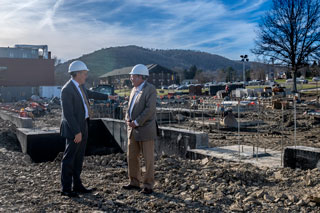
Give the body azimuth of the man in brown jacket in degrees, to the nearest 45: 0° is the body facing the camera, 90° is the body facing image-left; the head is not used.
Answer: approximately 45°

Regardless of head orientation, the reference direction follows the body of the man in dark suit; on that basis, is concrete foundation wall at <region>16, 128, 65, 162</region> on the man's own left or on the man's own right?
on the man's own left

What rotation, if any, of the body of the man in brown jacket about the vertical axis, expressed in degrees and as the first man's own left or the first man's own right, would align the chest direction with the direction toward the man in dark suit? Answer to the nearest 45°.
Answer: approximately 45° to the first man's own right

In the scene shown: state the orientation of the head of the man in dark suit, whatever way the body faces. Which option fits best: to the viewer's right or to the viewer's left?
to the viewer's right

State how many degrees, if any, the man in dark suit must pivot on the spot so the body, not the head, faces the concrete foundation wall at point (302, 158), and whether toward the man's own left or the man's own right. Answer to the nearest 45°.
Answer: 0° — they already face it

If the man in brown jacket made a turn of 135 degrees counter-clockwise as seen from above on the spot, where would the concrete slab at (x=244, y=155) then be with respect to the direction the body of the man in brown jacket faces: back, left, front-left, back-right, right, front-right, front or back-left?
front-left

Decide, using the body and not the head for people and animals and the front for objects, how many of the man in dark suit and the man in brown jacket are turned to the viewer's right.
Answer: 1

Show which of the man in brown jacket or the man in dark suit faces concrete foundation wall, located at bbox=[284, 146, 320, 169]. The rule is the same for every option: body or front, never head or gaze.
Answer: the man in dark suit

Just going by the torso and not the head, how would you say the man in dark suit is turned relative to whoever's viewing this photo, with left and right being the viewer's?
facing to the right of the viewer

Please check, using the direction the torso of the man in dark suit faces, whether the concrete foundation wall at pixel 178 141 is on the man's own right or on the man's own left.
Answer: on the man's own left

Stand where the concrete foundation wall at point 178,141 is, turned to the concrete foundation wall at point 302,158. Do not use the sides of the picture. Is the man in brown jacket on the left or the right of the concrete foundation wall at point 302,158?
right

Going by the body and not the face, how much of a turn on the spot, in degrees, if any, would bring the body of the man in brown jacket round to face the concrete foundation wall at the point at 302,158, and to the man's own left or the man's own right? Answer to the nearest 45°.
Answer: approximately 135° to the man's own left

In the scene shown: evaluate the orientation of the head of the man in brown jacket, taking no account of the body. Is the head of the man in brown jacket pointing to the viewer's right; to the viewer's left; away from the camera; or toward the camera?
to the viewer's left
